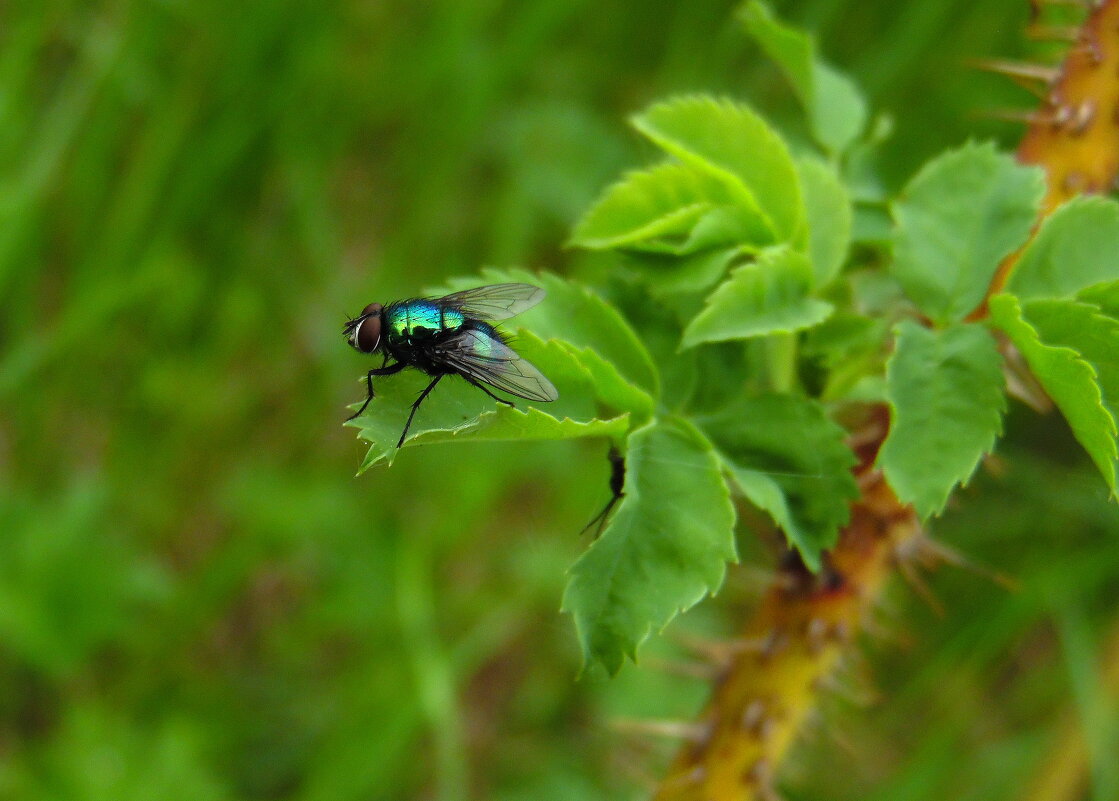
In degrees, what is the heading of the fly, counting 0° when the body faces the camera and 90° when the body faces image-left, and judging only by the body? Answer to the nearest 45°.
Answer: approximately 90°
